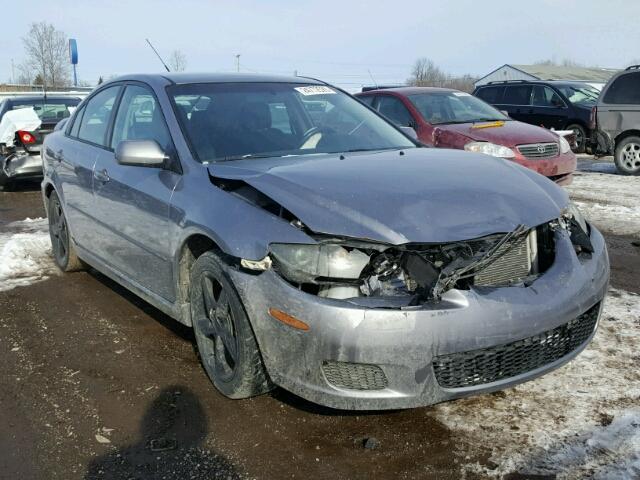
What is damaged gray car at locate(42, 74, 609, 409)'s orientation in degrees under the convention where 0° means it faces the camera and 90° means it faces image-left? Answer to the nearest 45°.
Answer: approximately 315°

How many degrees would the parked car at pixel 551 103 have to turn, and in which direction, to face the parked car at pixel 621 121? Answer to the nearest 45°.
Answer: approximately 45° to its right

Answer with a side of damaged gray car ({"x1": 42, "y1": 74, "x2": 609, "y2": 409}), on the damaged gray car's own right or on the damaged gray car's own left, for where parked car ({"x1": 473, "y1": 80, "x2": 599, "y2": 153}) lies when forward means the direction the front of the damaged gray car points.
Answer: on the damaged gray car's own left

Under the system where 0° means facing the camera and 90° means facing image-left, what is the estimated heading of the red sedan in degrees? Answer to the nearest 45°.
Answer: approximately 315°

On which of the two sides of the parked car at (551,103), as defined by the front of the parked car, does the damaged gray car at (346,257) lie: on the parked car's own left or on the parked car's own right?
on the parked car's own right

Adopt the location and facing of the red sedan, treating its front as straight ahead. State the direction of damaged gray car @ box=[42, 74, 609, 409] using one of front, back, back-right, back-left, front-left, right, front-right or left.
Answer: front-right

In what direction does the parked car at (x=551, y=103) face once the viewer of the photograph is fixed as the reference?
facing the viewer and to the right of the viewer

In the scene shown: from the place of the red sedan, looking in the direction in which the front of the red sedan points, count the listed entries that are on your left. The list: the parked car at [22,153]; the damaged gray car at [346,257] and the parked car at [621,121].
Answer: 1

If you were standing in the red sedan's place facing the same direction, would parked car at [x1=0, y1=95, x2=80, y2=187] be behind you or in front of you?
behind

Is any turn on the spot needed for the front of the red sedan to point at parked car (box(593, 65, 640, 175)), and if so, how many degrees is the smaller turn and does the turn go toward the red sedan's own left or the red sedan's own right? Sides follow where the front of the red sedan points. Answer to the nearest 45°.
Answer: approximately 90° to the red sedan's own left
